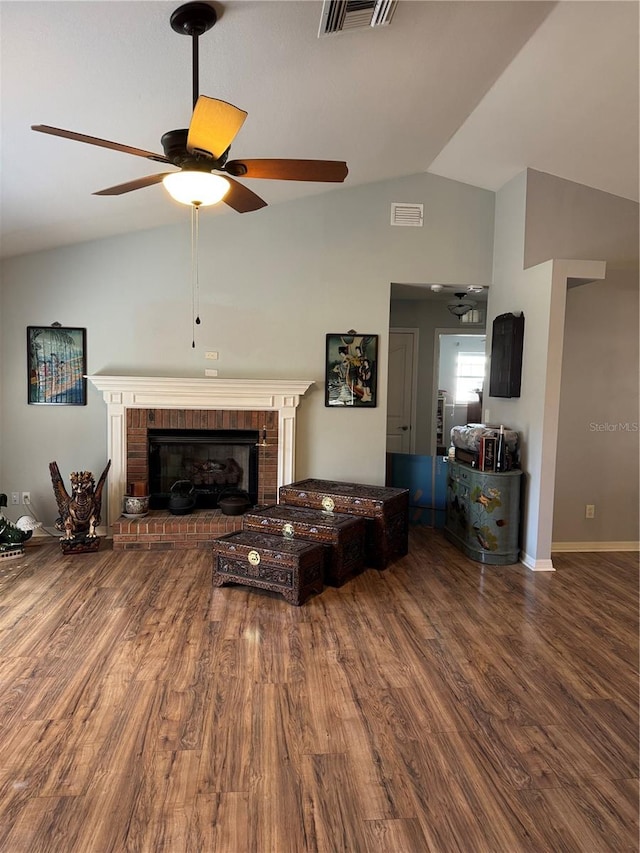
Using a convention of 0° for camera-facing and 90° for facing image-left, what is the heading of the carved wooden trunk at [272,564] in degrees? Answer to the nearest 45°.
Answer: approximately 45°

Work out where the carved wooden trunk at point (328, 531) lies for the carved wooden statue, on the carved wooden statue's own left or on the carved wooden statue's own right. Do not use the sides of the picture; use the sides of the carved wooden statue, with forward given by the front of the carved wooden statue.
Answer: on the carved wooden statue's own left

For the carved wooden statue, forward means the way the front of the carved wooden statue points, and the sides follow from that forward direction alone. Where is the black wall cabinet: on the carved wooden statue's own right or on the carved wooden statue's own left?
on the carved wooden statue's own left

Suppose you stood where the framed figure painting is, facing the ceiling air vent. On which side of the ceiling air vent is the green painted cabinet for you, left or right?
left

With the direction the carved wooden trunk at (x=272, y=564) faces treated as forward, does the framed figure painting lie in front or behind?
behind

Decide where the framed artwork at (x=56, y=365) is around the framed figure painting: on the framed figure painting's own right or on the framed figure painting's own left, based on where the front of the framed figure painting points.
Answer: on the framed figure painting's own right

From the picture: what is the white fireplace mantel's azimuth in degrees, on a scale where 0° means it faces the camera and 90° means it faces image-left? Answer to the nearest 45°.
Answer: approximately 0°

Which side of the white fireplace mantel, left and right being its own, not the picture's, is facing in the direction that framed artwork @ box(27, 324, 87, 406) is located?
right

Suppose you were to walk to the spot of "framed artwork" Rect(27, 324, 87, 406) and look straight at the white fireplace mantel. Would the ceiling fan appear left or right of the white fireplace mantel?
right

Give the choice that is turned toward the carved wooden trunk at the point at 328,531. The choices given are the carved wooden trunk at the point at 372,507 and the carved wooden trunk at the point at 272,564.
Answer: the carved wooden trunk at the point at 372,507

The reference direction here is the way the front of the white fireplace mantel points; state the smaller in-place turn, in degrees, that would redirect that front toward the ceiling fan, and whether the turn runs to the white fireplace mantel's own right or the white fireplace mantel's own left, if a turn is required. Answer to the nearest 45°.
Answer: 0° — it already faces it
